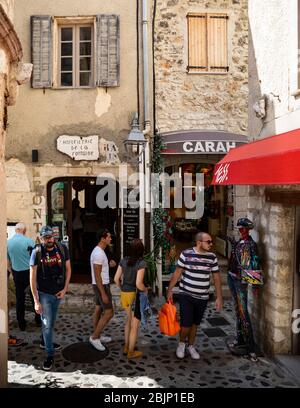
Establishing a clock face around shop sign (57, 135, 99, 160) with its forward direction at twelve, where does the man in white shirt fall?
The man in white shirt is roughly at 12 o'clock from the shop sign.

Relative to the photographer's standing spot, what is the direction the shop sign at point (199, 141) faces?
facing the viewer

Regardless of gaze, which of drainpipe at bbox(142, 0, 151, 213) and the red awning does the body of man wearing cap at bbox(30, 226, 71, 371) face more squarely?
the red awning

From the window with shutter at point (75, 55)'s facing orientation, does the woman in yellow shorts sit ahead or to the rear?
ahead

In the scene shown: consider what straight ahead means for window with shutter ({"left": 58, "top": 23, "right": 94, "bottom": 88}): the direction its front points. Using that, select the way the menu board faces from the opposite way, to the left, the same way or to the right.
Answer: the same way

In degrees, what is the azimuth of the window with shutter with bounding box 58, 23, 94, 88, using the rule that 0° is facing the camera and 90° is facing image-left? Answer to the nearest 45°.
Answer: approximately 0°

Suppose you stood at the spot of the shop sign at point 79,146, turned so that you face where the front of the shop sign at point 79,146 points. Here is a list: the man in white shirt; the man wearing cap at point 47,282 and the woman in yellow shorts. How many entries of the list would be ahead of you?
3

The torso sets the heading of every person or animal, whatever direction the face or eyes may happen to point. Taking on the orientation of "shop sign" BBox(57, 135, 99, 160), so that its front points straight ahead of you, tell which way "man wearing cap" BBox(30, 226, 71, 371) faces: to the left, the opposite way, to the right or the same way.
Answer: the same way

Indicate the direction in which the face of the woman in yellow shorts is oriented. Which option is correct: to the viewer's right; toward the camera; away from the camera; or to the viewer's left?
away from the camera
